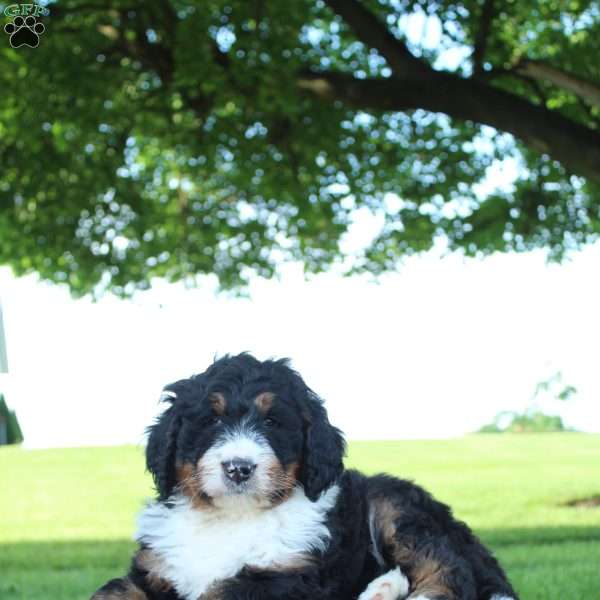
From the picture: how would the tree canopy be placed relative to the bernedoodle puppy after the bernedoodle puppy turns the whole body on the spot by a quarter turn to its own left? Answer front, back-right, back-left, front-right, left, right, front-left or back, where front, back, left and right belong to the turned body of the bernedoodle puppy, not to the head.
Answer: back-left

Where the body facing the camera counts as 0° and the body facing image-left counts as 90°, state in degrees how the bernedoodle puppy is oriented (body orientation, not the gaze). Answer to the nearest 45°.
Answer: approximately 45°

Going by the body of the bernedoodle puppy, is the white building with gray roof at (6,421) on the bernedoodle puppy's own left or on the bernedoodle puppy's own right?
on the bernedoodle puppy's own right
